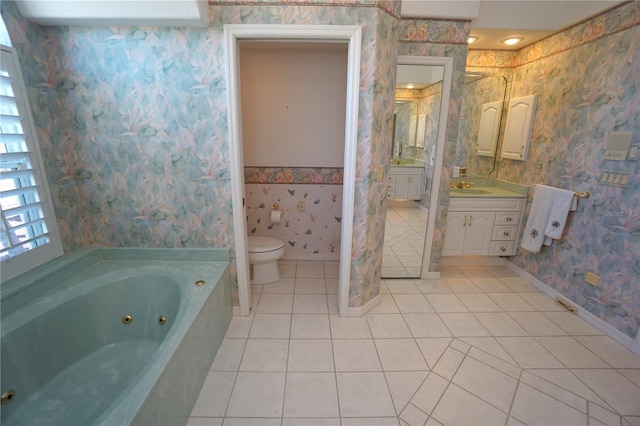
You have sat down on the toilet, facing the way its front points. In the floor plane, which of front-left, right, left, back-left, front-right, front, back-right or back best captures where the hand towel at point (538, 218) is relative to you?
front

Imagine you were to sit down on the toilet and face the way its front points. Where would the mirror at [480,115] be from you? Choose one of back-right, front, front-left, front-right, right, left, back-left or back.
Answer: front

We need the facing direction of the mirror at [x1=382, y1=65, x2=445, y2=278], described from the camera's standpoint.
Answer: facing the viewer

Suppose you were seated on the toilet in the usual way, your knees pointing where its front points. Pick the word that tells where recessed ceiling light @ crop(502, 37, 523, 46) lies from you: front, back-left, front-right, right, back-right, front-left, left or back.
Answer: front

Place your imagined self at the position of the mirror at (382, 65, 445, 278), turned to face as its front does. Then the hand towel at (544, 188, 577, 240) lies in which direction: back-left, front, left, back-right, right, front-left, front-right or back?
left

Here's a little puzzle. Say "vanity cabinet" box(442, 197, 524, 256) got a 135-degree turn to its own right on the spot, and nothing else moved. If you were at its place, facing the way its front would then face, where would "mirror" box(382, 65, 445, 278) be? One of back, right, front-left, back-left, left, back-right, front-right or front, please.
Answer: left

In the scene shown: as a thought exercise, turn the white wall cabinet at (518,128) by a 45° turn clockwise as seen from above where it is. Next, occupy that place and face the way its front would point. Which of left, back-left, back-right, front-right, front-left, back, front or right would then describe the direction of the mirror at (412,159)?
front-left
